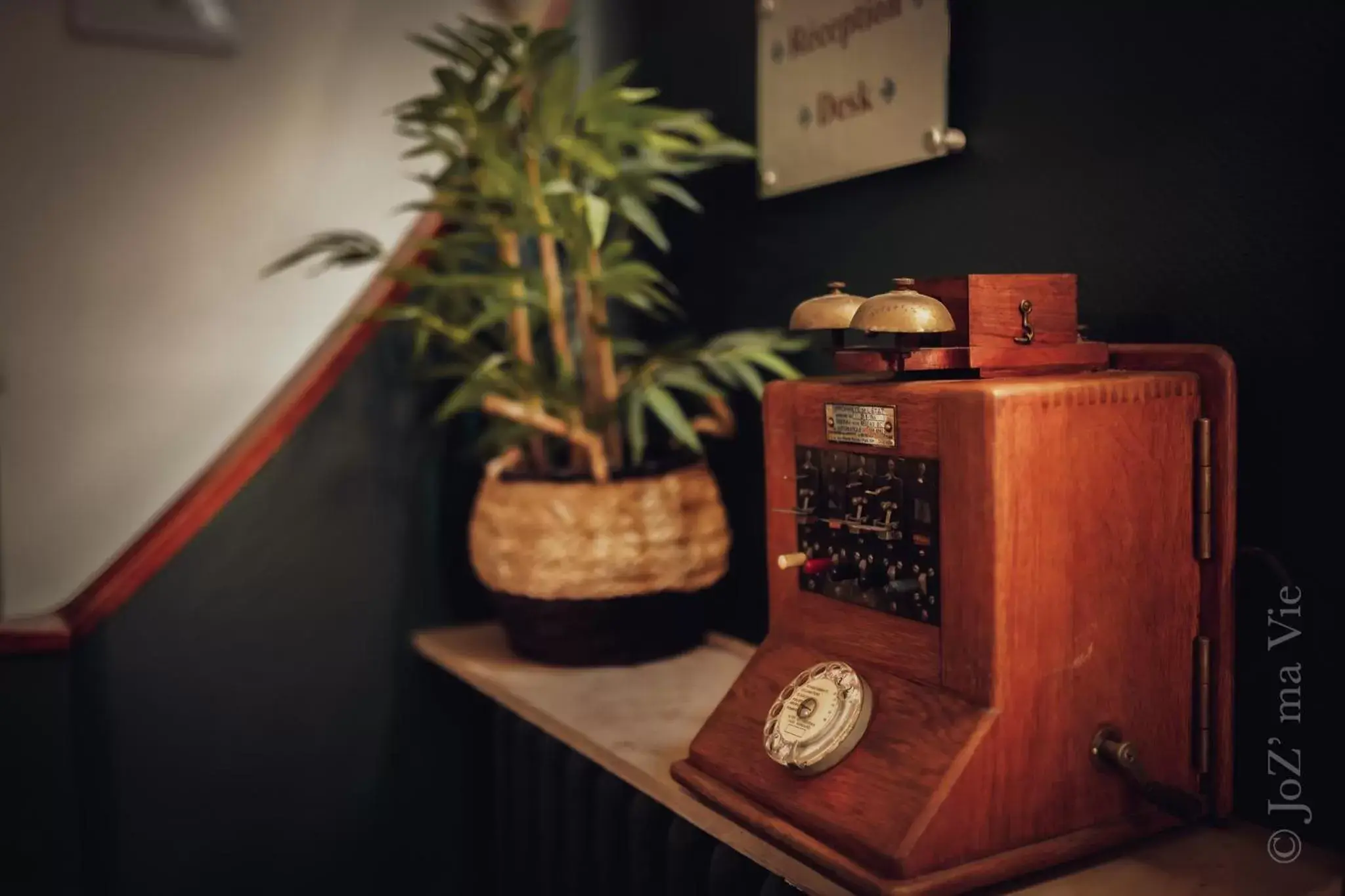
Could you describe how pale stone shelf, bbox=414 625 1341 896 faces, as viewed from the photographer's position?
facing the viewer and to the left of the viewer

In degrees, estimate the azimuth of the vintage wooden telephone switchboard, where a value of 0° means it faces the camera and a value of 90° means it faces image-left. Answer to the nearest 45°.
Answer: approximately 45°

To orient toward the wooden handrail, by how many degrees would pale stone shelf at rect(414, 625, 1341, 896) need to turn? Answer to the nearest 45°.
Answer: approximately 90° to its right

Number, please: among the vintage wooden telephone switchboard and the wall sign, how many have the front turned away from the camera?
0

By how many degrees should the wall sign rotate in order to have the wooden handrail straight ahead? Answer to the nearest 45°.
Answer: approximately 45° to its right

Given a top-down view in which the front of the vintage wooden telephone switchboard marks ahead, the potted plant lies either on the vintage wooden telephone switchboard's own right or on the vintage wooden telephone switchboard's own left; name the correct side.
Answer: on the vintage wooden telephone switchboard's own right
